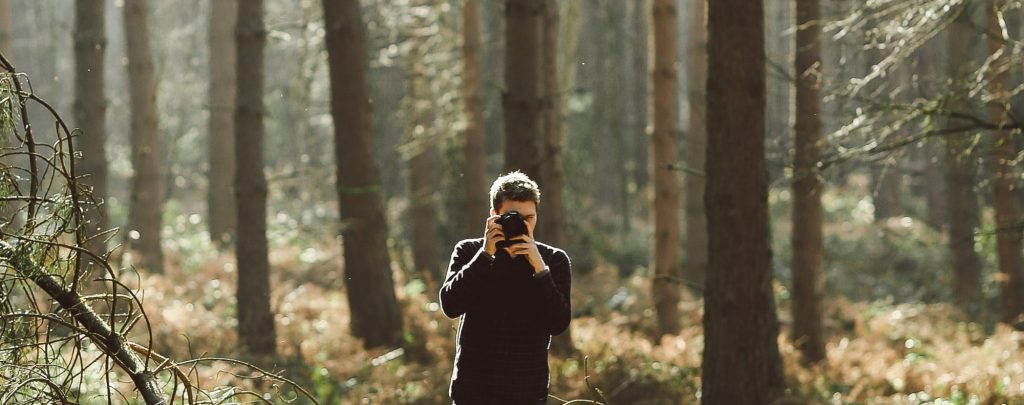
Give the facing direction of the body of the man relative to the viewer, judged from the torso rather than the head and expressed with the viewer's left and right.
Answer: facing the viewer

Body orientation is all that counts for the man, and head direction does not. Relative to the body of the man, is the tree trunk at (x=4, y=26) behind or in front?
behind

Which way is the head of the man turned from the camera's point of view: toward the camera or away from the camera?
toward the camera
